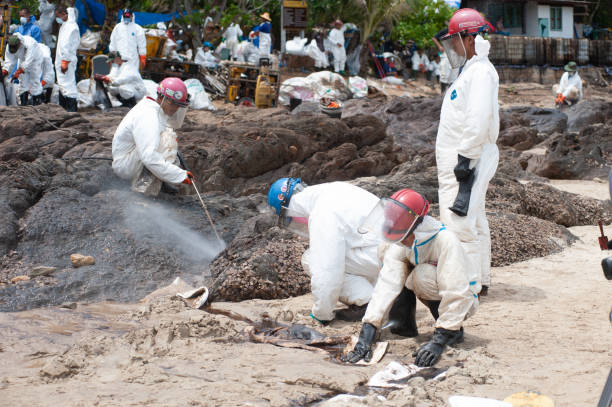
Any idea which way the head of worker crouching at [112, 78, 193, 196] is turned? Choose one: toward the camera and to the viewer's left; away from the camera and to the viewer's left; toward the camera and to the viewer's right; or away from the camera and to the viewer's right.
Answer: toward the camera and to the viewer's right

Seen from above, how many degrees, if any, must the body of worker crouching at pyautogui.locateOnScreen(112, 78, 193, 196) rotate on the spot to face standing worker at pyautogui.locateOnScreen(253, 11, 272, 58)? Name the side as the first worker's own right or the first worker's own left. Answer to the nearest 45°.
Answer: approximately 90° to the first worker's own left

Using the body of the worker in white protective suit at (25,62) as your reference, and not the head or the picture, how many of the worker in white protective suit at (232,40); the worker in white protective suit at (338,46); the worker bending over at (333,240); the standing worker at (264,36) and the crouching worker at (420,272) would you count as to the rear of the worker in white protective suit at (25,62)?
3

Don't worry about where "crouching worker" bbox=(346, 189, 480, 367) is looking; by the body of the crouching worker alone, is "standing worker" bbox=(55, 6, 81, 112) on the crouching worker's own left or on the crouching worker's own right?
on the crouching worker's own right

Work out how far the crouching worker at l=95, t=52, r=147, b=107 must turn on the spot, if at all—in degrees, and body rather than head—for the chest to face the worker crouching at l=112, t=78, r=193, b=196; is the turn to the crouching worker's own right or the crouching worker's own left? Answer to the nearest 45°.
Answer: approximately 90° to the crouching worker's own left

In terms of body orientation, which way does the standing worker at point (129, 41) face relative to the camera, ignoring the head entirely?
toward the camera

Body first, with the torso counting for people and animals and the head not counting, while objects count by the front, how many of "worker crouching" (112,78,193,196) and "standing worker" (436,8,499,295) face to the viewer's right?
1

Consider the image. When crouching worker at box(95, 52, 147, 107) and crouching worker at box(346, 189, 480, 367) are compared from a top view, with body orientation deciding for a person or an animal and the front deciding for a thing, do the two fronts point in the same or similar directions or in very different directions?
same or similar directions

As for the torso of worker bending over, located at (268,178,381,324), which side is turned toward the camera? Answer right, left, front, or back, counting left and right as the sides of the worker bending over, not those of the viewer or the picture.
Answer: left

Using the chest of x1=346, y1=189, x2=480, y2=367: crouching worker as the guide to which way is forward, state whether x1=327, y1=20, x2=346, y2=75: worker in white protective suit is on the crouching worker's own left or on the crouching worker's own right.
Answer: on the crouching worker's own right

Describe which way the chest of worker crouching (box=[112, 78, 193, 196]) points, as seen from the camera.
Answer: to the viewer's right

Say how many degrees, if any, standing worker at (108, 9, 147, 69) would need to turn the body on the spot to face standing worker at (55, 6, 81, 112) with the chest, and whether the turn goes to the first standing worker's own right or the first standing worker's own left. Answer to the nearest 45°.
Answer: approximately 90° to the first standing worker's own right

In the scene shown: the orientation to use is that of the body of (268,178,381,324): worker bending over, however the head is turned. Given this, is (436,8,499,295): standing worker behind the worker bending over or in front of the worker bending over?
behind
